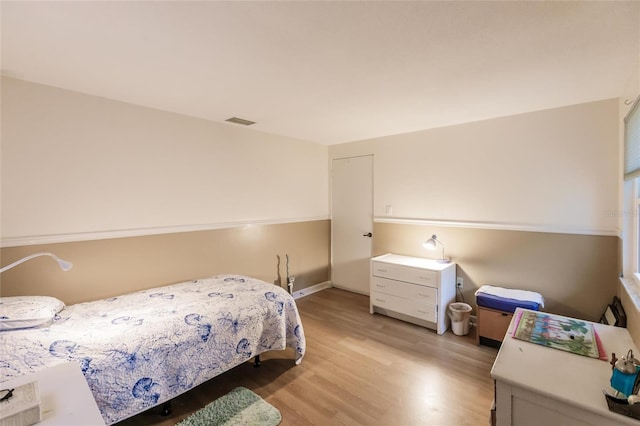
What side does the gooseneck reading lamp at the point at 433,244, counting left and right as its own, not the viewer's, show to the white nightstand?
left

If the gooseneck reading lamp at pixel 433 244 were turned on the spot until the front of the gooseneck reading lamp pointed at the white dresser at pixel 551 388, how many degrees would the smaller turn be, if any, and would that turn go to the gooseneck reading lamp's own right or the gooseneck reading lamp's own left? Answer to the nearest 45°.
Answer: approximately 90° to the gooseneck reading lamp's own left

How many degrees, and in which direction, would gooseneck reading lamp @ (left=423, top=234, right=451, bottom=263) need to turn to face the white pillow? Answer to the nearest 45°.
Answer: approximately 45° to its left

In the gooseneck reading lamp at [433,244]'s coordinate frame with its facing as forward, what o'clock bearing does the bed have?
The bed is roughly at 10 o'clock from the gooseneck reading lamp.

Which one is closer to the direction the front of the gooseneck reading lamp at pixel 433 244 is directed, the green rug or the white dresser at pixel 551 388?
the green rug

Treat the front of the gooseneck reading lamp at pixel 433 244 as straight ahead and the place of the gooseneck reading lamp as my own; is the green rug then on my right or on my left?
on my left

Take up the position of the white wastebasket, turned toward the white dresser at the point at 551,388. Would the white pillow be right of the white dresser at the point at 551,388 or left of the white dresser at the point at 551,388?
right

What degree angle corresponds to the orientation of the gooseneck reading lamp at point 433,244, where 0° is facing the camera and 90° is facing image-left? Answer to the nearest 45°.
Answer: approximately 90°
